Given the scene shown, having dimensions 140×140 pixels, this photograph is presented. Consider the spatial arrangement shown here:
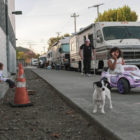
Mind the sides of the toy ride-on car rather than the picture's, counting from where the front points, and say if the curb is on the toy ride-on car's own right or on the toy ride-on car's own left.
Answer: on the toy ride-on car's own right

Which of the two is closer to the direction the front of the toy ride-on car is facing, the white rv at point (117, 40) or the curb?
the curb

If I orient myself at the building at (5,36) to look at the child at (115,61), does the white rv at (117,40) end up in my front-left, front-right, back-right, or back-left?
front-left

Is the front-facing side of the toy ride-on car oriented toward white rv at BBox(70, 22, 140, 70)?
no

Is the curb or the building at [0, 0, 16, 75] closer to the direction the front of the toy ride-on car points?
the curb

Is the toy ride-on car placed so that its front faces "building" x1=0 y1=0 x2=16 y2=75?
no
